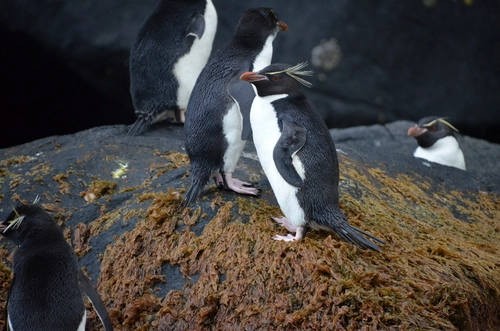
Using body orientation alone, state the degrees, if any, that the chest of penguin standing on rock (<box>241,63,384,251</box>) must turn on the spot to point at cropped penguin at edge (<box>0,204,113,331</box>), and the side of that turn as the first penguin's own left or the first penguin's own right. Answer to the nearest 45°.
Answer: approximately 45° to the first penguin's own left

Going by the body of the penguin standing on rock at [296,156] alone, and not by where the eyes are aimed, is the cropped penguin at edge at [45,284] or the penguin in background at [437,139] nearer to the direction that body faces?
the cropped penguin at edge

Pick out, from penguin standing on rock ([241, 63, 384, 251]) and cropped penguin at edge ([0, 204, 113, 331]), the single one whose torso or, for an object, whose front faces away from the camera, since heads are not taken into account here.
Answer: the cropped penguin at edge

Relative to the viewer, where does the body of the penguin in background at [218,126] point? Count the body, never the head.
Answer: to the viewer's right

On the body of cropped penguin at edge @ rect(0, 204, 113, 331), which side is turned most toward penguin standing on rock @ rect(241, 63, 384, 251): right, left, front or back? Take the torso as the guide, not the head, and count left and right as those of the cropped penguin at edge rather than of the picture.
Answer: right

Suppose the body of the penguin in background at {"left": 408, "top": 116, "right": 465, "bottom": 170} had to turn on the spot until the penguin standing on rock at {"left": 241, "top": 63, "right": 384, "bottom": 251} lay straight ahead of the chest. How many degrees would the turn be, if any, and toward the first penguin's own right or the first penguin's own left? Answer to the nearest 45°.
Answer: approximately 45° to the first penguin's own left

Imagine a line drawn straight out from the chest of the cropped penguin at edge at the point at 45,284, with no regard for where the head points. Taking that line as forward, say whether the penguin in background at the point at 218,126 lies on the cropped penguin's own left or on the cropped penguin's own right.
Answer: on the cropped penguin's own right

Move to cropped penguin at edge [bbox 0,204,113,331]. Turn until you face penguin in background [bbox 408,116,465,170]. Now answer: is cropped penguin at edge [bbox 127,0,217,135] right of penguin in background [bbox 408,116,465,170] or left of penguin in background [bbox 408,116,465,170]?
left

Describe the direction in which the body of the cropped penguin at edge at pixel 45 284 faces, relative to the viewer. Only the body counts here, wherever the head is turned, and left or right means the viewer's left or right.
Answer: facing away from the viewer

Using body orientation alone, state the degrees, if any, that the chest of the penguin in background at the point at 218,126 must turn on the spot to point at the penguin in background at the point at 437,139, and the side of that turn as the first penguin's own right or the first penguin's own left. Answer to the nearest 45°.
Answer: approximately 45° to the first penguin's own left
